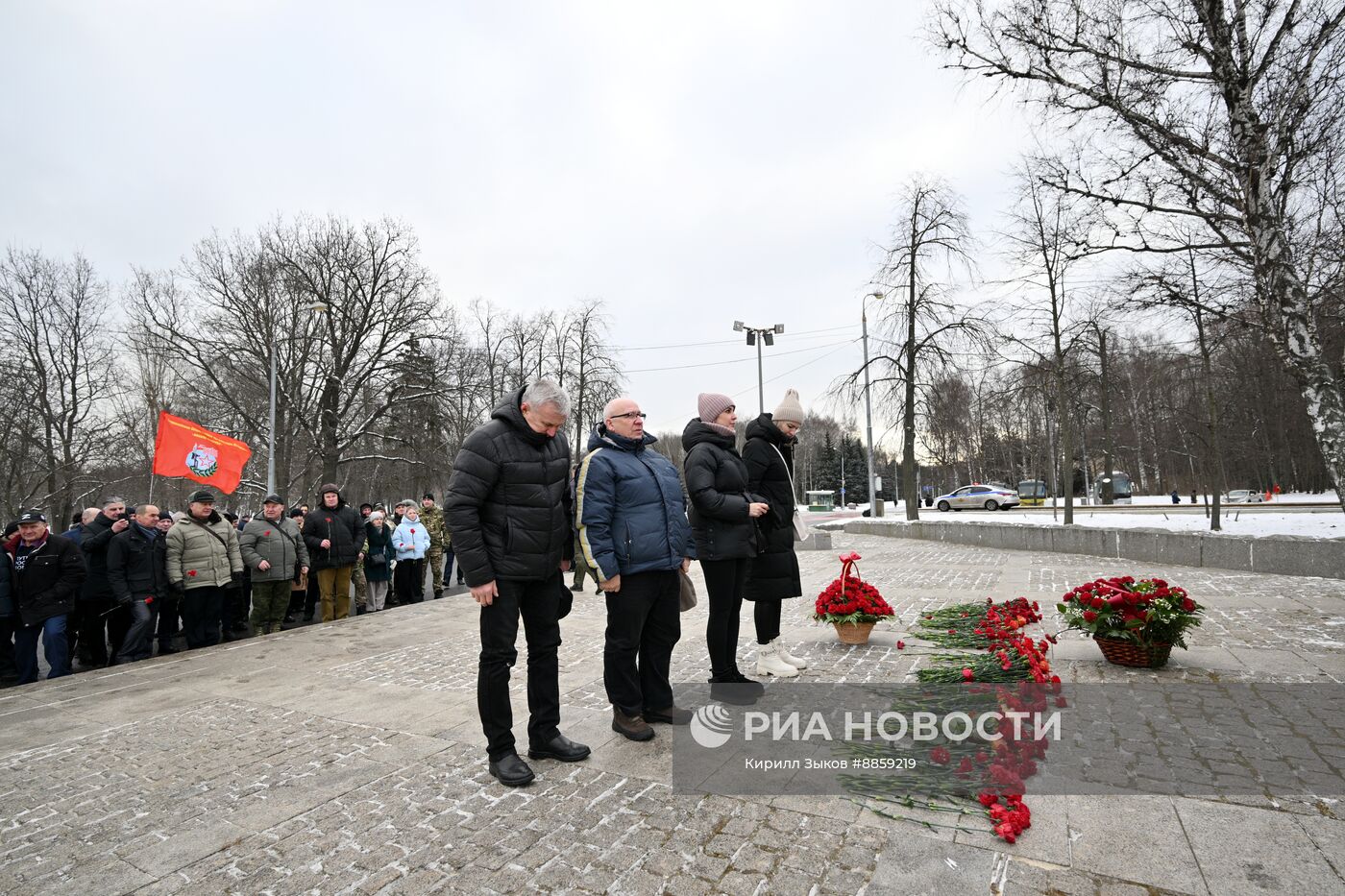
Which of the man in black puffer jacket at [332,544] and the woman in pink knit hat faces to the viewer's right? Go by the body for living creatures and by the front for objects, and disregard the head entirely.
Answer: the woman in pink knit hat

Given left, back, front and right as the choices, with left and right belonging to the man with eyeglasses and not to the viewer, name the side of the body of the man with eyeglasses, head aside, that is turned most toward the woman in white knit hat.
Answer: left

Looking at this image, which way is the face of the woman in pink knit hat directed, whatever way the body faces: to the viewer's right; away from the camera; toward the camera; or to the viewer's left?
to the viewer's right

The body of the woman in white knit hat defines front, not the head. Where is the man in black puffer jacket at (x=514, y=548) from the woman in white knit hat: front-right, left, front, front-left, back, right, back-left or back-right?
back-right

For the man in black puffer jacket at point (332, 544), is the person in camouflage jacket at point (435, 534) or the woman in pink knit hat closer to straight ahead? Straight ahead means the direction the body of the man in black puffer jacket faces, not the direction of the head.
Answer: the woman in pink knit hat

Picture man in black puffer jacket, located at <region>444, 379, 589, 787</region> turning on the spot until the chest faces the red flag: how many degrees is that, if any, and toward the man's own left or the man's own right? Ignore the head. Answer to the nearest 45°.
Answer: approximately 180°

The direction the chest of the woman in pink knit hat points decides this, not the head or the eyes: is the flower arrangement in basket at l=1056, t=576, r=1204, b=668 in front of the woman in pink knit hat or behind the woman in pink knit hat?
in front

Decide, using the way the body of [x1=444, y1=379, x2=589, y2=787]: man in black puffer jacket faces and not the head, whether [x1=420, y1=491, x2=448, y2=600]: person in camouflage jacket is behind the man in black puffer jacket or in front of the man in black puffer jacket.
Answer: behind

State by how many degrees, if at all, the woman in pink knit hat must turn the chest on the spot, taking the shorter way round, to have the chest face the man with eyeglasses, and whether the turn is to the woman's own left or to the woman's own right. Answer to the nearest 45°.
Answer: approximately 135° to the woman's own right

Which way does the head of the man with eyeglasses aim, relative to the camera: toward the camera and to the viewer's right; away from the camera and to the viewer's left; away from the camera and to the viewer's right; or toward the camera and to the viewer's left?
toward the camera and to the viewer's right

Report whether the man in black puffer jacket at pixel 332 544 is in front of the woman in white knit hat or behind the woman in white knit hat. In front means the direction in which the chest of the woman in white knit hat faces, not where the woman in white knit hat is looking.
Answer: behind

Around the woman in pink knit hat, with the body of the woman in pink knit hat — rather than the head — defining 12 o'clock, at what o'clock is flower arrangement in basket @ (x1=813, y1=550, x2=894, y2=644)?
The flower arrangement in basket is roughly at 10 o'clock from the woman in pink knit hat.
